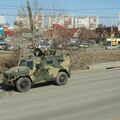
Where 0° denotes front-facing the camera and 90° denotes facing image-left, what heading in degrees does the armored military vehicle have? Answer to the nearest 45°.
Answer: approximately 45°
